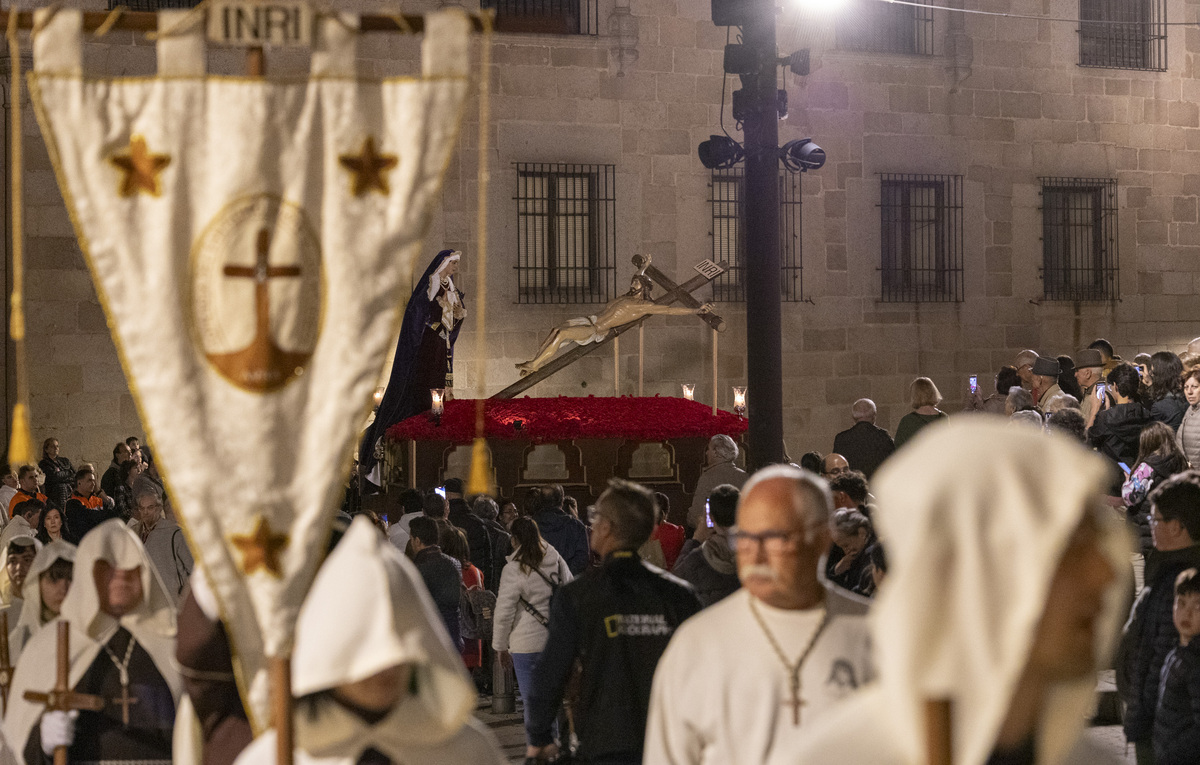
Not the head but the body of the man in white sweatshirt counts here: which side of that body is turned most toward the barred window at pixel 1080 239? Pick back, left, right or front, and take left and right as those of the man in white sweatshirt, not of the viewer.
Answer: back

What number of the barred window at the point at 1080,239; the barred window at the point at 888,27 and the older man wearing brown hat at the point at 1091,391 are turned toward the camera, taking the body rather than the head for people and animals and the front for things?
2

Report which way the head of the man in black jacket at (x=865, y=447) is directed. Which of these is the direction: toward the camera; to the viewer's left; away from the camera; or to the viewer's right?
away from the camera

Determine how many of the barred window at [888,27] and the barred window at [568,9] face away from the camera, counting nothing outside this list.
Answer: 0

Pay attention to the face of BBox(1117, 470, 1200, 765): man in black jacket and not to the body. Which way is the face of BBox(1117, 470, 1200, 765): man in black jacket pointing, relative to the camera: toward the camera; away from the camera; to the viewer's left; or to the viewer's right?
to the viewer's left

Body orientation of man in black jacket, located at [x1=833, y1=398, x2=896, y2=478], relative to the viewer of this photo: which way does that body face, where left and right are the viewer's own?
facing away from the viewer

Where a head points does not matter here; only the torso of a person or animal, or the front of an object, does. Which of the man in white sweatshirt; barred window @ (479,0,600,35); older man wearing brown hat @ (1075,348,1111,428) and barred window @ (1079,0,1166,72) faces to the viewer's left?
the older man wearing brown hat

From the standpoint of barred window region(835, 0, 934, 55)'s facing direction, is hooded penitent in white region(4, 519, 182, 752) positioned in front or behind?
in front

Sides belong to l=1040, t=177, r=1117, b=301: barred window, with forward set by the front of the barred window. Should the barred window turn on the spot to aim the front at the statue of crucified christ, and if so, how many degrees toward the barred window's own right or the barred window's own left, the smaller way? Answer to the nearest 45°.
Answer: approximately 45° to the barred window's own right

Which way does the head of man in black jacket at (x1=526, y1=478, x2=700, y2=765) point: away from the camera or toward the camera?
away from the camera

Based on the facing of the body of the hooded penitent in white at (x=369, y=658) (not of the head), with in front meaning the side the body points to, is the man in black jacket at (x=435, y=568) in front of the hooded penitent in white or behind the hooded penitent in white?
behind
